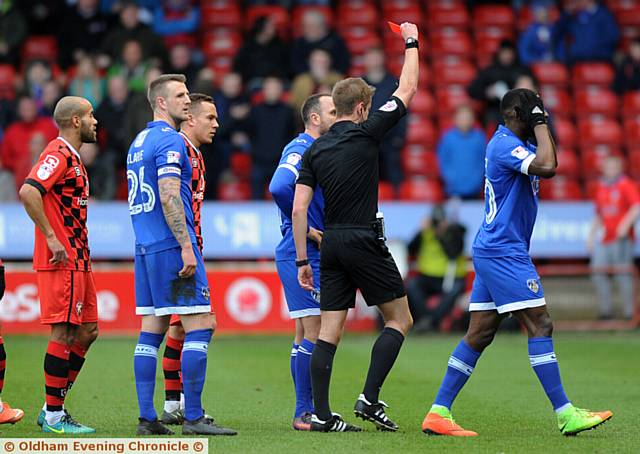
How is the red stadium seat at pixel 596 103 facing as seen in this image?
toward the camera

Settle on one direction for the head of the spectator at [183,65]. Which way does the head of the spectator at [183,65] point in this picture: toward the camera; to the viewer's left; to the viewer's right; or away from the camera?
toward the camera

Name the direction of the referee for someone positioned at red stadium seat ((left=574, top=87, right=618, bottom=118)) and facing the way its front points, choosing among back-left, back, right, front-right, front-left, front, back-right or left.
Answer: front

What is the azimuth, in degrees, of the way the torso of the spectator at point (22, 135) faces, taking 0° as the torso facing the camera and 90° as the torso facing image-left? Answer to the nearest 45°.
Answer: approximately 0°

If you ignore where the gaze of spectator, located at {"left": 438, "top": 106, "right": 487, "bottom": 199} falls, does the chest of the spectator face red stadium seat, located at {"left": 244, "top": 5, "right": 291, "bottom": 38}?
no

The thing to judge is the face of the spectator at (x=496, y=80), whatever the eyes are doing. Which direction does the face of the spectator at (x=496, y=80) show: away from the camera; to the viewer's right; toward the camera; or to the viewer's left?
toward the camera

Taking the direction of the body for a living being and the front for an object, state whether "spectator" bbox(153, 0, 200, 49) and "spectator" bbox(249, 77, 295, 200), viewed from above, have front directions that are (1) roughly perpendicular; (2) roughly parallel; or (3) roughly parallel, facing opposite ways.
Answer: roughly parallel

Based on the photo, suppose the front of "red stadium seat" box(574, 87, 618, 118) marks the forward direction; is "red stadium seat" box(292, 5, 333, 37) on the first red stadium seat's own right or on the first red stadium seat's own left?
on the first red stadium seat's own right

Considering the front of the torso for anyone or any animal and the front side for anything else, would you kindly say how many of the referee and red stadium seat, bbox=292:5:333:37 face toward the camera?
1

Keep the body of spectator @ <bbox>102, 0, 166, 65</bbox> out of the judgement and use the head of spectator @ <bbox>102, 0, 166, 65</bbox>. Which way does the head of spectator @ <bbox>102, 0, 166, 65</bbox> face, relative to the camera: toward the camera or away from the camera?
toward the camera

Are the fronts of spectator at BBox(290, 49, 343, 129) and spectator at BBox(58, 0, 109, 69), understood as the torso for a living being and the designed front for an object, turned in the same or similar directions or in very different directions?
same or similar directions

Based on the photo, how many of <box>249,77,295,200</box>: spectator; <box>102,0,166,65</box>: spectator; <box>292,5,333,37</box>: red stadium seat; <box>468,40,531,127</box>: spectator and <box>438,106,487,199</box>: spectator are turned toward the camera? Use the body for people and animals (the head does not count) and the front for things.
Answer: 5

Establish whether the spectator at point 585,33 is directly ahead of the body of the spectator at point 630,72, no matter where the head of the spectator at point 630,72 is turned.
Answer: no

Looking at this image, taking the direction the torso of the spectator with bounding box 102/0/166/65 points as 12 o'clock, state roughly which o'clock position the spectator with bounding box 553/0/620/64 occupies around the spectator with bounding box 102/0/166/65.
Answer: the spectator with bounding box 553/0/620/64 is roughly at 9 o'clock from the spectator with bounding box 102/0/166/65.

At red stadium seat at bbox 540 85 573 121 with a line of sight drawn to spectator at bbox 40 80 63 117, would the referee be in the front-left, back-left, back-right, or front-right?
front-left

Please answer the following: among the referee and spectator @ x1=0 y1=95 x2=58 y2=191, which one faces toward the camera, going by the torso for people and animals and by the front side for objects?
the spectator

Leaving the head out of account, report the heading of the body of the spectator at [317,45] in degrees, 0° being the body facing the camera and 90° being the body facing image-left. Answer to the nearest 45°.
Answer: approximately 0°

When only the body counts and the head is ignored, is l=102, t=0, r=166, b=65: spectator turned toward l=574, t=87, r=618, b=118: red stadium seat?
no

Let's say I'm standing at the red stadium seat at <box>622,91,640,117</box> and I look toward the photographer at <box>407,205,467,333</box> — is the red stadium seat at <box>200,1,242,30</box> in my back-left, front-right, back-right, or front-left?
front-right

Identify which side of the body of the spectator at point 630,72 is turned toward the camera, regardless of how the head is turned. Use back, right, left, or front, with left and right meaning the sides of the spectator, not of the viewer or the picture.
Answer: front

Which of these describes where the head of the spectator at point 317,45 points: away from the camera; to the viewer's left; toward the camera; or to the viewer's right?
toward the camera

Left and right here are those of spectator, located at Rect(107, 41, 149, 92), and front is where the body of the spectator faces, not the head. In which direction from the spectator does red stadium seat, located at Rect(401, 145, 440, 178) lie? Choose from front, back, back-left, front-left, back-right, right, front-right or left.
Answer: left
